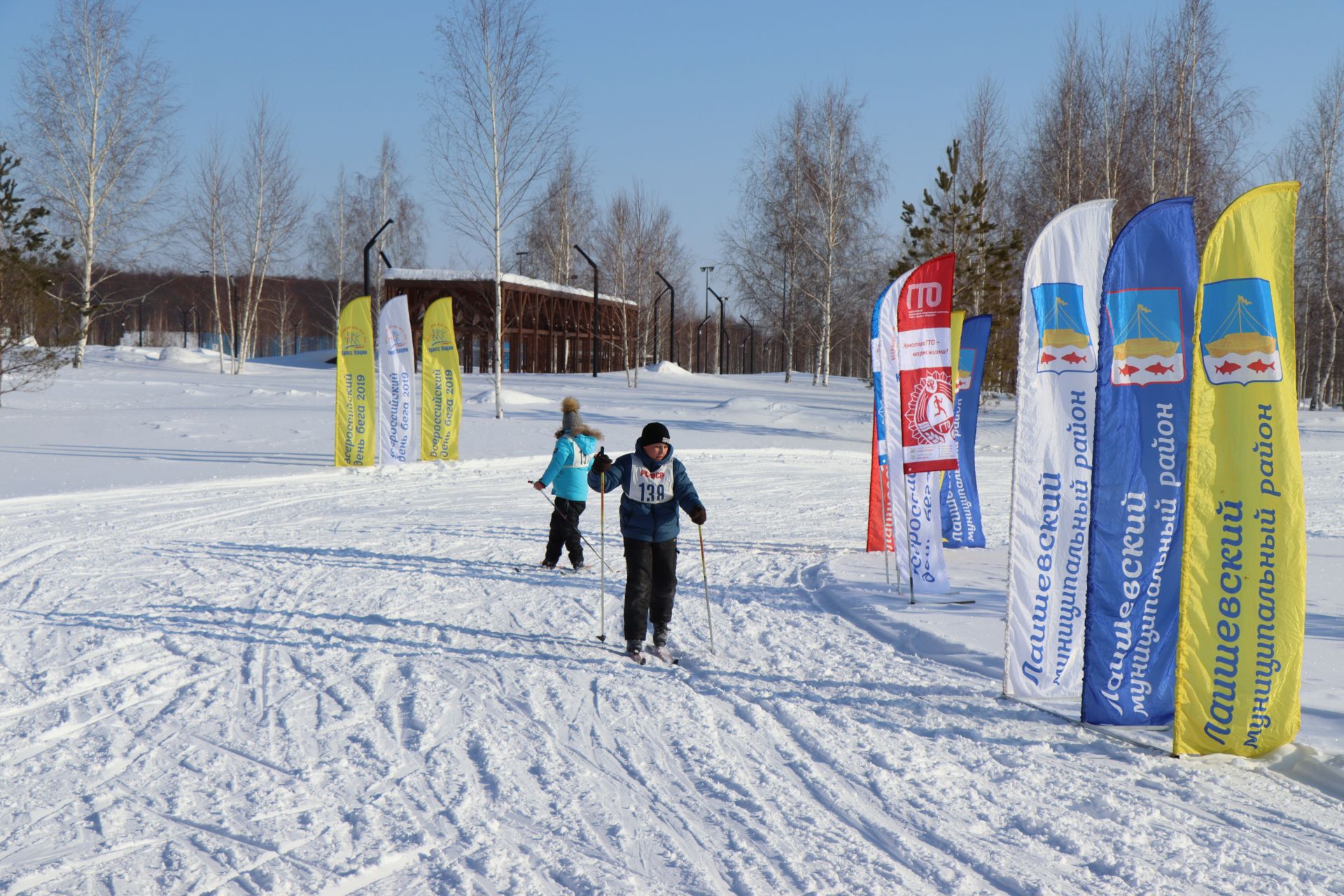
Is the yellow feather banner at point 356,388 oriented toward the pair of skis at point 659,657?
yes

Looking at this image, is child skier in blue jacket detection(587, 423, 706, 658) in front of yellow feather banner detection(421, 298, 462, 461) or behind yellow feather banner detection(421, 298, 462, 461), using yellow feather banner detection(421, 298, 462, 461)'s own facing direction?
in front

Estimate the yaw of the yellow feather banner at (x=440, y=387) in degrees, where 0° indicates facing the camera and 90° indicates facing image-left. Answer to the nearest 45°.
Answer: approximately 0°

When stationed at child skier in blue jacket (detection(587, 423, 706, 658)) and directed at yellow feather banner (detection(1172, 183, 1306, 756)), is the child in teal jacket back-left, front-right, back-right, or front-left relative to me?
back-left

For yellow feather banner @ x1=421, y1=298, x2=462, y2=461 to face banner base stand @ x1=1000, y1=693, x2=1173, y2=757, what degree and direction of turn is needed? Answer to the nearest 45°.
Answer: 0° — it already faces it

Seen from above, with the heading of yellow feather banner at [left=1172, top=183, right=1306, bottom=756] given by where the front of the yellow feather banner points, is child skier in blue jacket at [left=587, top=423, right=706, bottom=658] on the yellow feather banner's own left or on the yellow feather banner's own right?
on the yellow feather banner's own right

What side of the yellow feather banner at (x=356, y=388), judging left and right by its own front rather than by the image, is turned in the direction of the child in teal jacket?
front

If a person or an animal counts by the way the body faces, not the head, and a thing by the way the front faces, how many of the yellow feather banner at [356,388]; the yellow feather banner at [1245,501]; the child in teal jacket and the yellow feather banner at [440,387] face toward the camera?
3

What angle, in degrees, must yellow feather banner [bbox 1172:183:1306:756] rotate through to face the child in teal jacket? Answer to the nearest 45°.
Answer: approximately 135° to its right

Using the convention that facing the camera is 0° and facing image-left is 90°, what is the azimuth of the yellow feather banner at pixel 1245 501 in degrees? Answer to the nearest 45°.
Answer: approximately 0°

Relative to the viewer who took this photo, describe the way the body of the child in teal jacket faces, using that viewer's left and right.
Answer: facing away from the viewer and to the left of the viewer

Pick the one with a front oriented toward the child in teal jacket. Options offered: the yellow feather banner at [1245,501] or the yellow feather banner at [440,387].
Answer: the yellow feather banner at [440,387]
